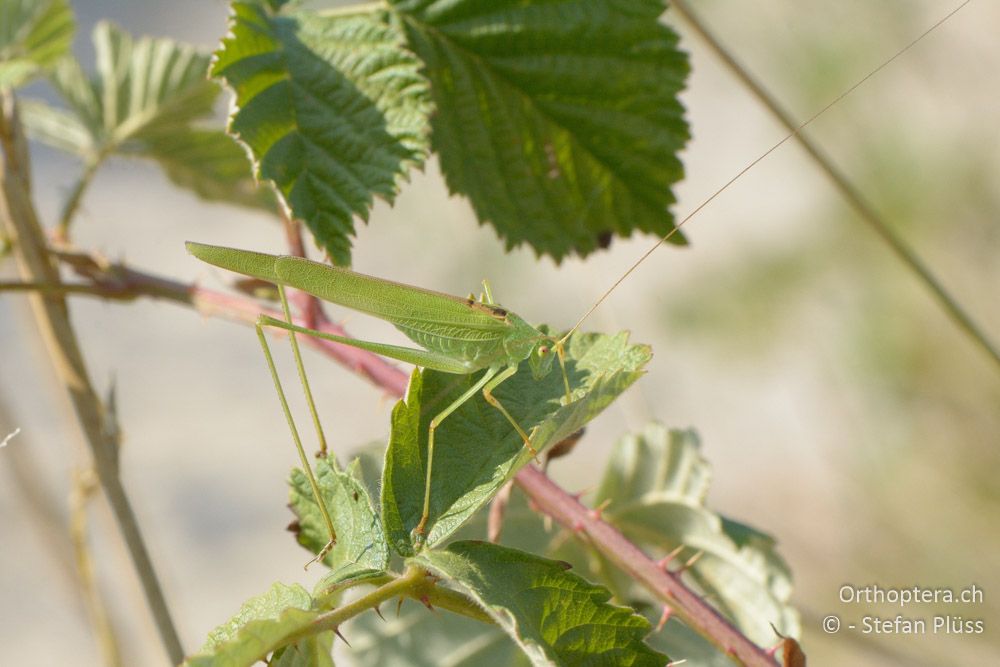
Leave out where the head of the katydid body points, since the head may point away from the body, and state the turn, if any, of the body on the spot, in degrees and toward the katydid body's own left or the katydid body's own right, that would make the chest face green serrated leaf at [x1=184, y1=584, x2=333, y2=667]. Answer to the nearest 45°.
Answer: approximately 135° to the katydid body's own right

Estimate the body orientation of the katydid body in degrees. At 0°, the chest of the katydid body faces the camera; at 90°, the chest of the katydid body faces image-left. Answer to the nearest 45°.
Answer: approximately 270°

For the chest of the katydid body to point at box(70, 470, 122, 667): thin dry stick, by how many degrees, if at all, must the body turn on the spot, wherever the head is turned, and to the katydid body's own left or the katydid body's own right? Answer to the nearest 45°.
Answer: approximately 135° to the katydid body's own left
